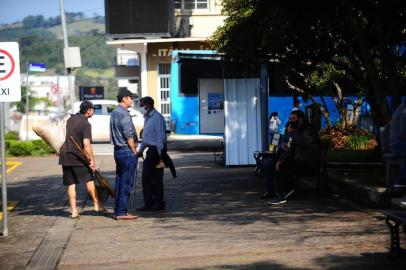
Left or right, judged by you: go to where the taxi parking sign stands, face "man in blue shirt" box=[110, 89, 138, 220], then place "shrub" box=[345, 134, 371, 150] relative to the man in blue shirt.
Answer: left

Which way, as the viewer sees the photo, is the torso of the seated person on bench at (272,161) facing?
to the viewer's left

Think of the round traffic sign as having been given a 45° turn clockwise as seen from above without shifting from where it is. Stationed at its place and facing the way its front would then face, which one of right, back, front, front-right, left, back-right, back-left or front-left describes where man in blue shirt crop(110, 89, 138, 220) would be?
back-left

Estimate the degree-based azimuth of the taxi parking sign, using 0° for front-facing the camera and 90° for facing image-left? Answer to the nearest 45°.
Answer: approximately 0°

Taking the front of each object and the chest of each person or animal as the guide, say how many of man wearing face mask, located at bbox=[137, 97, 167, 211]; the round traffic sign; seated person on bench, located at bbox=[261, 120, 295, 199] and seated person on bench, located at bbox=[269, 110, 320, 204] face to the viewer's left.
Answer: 3

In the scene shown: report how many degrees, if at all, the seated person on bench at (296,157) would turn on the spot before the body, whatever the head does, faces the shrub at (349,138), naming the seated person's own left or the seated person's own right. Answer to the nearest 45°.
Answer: approximately 90° to the seated person's own right

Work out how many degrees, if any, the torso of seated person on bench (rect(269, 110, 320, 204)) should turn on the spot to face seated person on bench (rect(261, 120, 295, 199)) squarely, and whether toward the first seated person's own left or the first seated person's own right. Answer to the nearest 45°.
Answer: approximately 45° to the first seated person's own right

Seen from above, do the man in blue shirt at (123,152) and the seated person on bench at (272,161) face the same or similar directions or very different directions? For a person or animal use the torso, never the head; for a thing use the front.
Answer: very different directions

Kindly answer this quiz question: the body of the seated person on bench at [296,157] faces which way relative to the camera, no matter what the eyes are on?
to the viewer's left

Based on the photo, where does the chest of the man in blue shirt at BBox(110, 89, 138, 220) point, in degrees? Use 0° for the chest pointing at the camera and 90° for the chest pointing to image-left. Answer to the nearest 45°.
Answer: approximately 270°

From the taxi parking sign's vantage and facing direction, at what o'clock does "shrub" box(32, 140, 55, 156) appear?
The shrub is roughly at 6 o'clock from the taxi parking sign.

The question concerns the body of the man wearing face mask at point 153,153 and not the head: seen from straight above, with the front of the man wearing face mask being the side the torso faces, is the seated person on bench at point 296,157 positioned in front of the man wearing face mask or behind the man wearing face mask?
behind

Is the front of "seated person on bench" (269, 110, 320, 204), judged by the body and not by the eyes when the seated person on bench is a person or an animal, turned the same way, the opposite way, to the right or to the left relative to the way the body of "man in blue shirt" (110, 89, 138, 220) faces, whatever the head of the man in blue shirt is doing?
the opposite way

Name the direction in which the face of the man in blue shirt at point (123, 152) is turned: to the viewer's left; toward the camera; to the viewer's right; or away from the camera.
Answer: to the viewer's right
